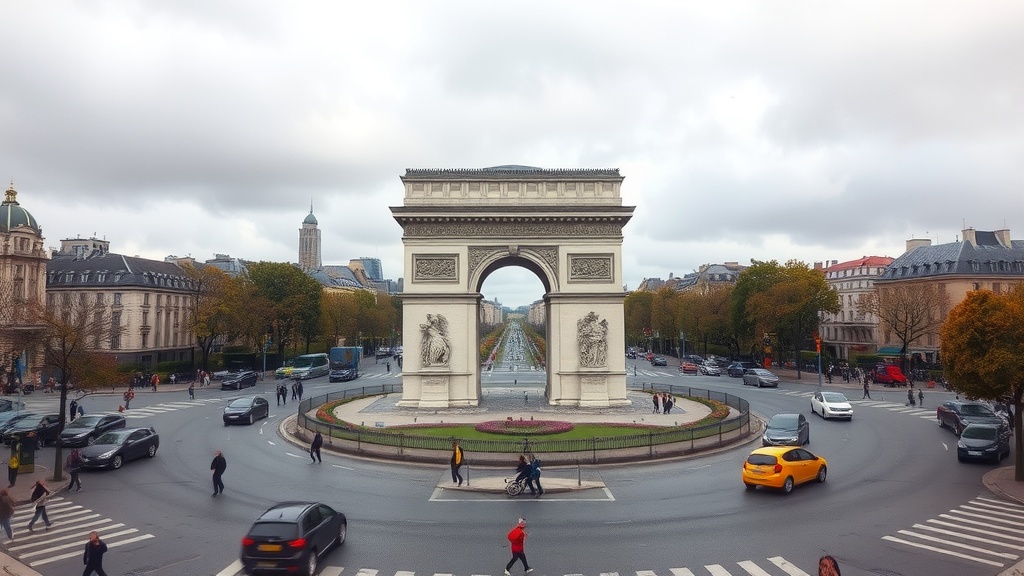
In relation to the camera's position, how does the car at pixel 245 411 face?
facing the viewer and to the left of the viewer

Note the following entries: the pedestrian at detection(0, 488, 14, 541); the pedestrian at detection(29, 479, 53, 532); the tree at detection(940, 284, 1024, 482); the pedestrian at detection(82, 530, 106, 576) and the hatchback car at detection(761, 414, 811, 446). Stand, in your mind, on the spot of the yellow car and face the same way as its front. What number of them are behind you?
3

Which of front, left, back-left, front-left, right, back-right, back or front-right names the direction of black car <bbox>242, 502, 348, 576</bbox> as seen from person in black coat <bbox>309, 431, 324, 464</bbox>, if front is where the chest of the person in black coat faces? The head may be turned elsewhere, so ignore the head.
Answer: back

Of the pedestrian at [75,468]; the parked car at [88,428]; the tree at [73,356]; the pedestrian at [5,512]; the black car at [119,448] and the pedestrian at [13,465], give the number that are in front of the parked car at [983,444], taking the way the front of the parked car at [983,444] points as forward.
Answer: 6

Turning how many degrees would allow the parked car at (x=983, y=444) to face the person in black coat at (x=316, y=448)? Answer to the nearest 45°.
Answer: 0° — it already faces them

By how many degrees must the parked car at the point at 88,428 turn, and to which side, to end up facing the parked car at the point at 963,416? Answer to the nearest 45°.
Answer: approximately 90° to its left

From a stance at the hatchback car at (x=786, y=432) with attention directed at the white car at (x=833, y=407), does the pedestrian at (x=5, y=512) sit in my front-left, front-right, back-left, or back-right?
back-left

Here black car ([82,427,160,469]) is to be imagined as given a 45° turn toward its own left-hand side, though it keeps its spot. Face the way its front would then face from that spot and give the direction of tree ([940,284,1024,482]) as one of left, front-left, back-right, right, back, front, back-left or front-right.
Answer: front-left

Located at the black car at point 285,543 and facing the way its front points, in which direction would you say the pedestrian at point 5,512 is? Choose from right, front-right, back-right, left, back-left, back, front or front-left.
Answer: left

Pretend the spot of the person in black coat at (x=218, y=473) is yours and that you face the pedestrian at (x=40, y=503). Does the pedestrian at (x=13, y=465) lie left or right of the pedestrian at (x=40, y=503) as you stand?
right

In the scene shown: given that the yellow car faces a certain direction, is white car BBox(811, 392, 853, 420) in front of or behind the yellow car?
in front

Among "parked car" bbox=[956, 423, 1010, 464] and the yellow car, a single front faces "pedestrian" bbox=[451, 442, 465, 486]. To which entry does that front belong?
the parked car

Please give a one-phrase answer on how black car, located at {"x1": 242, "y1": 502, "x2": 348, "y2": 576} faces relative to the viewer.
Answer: facing away from the viewer and to the right of the viewer

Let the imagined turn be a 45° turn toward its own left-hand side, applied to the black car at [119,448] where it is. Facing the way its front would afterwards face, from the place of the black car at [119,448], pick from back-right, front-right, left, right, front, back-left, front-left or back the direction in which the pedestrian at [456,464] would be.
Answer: front-left

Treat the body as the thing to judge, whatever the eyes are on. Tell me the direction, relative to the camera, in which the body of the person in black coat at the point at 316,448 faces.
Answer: away from the camera
